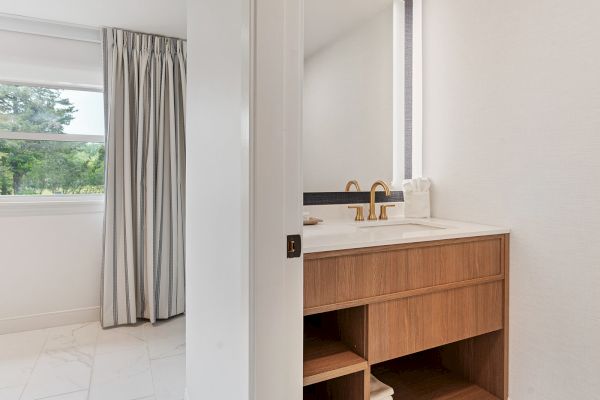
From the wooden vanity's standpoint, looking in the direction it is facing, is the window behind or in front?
behind

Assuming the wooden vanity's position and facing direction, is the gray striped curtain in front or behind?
behind

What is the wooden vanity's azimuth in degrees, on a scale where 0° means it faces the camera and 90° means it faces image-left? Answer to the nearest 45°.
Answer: approximately 315°
